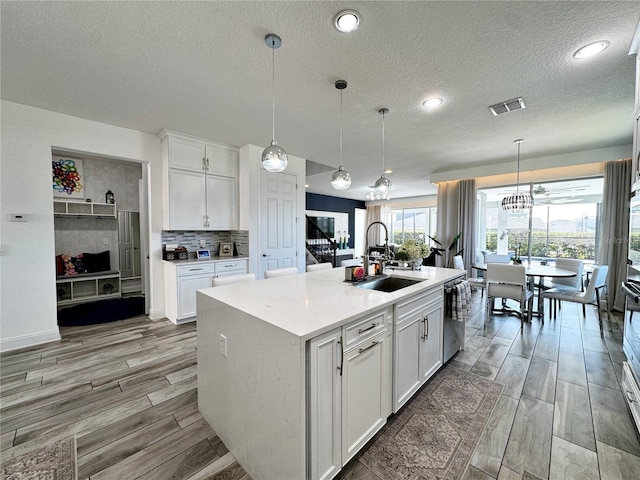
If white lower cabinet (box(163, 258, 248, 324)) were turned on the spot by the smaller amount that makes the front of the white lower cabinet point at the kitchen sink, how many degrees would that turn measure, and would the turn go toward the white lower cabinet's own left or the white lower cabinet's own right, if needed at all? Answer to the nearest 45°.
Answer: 0° — it already faces it

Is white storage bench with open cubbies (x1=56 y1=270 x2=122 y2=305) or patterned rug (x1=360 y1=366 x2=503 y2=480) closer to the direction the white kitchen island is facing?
the patterned rug

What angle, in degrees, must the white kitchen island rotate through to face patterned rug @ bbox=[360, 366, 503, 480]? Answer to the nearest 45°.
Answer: approximately 45° to its left

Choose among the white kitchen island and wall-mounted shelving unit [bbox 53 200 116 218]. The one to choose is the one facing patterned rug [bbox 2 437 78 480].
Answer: the wall-mounted shelving unit
